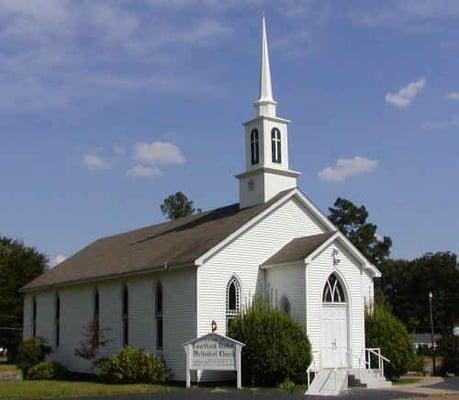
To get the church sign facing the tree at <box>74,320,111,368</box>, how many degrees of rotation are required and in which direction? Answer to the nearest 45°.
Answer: approximately 135° to its right

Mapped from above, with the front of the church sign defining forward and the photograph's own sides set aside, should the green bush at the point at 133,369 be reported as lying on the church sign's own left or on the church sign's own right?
on the church sign's own right

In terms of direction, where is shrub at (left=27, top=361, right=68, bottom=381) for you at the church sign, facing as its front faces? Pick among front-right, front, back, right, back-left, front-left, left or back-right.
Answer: back-right

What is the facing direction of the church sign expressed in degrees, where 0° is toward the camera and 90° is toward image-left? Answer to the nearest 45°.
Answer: approximately 0°

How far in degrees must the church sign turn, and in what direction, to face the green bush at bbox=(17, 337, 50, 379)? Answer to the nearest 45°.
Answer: approximately 135° to its right

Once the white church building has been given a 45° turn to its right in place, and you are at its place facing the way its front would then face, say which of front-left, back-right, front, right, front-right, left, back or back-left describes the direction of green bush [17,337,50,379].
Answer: back-right

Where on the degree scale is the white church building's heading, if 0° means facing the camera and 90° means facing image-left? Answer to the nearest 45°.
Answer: approximately 315°

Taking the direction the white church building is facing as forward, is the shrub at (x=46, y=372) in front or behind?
behind

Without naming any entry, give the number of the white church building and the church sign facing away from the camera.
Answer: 0

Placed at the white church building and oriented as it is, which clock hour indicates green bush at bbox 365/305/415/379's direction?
The green bush is roughly at 10 o'clock from the white church building.

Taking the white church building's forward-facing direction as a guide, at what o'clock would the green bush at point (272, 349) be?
The green bush is roughly at 1 o'clock from the white church building.
